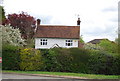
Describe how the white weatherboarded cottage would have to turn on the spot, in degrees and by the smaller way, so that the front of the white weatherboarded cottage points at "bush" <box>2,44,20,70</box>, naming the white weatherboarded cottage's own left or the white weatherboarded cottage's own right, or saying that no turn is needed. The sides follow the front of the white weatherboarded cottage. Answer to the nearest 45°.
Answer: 0° — it already faces it

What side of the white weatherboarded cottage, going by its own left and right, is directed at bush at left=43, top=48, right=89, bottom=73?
front

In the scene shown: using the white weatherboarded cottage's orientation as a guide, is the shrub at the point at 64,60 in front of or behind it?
in front

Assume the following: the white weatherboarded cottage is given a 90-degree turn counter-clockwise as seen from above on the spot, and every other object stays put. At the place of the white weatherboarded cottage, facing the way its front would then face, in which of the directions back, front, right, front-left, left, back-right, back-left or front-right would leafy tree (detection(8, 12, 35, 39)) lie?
back

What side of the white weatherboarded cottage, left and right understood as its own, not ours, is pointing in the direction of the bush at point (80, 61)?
front

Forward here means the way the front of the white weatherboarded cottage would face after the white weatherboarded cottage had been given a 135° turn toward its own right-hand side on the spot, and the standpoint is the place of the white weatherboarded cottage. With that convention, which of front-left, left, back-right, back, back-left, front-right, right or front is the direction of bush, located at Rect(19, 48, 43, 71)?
back-left

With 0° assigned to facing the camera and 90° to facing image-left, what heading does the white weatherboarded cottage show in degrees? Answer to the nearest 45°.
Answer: approximately 0°
